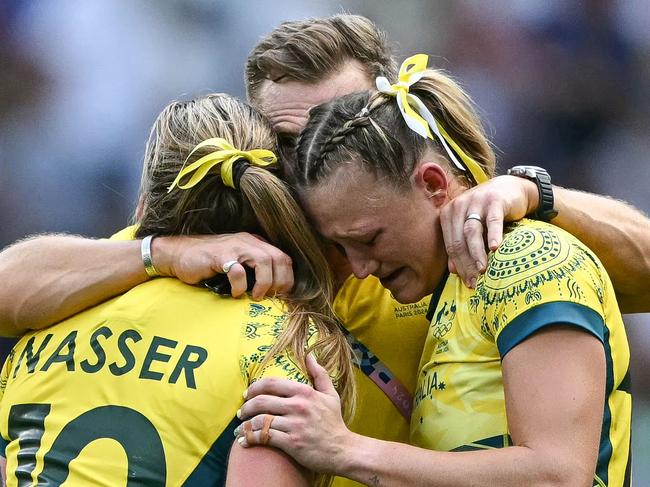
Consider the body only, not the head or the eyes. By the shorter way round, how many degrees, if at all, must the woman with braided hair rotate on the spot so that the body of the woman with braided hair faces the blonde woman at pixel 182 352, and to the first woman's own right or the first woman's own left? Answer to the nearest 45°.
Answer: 0° — they already face them

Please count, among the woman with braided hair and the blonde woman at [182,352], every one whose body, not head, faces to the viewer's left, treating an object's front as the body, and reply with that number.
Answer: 1

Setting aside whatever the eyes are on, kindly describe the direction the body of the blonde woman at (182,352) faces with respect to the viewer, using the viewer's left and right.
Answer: facing away from the viewer and to the right of the viewer

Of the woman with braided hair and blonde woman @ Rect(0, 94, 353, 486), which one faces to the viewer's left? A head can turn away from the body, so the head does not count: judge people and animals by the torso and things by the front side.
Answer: the woman with braided hair

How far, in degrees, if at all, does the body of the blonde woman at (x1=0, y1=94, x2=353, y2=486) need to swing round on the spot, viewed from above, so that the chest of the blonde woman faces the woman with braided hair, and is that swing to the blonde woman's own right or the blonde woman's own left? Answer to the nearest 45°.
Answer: approximately 45° to the blonde woman's own right

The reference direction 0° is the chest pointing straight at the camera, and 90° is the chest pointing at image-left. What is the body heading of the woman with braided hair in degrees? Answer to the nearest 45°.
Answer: approximately 90°
